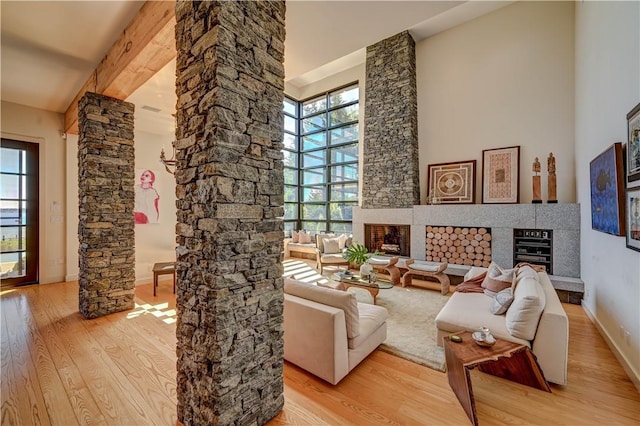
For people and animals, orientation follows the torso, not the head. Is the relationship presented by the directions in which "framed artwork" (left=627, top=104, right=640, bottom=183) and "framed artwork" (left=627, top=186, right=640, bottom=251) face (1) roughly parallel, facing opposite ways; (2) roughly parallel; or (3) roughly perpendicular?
roughly parallel

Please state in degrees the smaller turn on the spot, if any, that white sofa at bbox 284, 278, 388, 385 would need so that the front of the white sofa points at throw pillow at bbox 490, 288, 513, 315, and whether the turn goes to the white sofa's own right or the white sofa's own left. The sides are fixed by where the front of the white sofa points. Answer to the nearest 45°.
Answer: approximately 45° to the white sofa's own right

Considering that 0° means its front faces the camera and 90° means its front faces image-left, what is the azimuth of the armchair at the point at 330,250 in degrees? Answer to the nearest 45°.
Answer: approximately 315°

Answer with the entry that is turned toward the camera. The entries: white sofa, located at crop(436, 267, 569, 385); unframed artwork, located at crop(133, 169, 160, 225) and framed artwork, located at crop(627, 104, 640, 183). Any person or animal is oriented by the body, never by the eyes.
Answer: unframed artwork, located at crop(133, 169, 160, 225)

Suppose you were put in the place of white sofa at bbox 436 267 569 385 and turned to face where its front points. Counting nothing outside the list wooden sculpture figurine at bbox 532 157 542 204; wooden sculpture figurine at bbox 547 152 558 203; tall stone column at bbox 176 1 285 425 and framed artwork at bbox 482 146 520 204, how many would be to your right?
3

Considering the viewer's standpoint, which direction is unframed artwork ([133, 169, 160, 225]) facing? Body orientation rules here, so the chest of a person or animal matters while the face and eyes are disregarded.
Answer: facing the viewer

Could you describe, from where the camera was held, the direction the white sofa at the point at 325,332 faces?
facing away from the viewer and to the right of the viewer

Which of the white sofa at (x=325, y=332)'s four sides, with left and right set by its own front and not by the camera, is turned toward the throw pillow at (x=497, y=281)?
front

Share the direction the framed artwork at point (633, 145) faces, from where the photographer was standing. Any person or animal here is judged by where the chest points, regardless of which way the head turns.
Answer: facing to the left of the viewer

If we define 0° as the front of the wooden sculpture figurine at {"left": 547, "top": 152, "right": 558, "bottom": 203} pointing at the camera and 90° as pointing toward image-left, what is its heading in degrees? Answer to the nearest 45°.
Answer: approximately 0°

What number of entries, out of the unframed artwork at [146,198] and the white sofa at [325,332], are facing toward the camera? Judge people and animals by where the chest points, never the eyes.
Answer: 1
